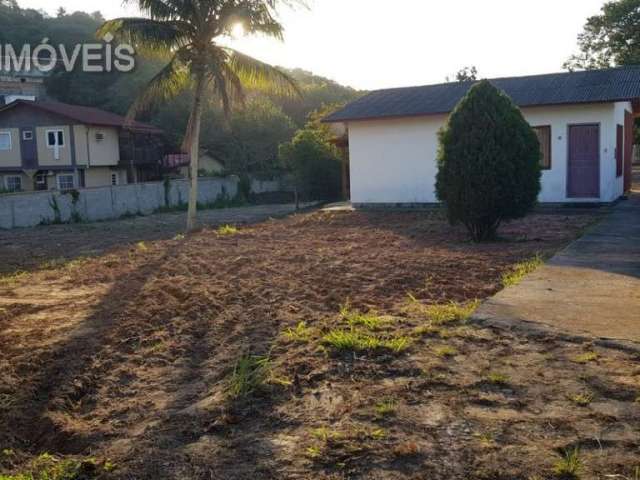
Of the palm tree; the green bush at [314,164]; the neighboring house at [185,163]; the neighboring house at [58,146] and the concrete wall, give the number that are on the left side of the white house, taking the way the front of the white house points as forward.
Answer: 0

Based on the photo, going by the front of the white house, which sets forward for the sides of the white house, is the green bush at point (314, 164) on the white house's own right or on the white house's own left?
on the white house's own right

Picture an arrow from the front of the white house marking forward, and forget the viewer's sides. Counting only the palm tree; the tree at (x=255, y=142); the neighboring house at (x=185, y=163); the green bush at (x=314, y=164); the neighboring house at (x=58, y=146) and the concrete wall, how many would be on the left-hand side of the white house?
0

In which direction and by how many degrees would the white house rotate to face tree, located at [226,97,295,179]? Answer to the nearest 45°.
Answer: approximately 135° to its right

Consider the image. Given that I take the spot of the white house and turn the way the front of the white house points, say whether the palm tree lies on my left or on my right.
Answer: on my right

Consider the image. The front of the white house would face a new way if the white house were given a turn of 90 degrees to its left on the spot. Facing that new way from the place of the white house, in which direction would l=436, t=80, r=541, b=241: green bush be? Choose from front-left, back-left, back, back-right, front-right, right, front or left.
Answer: right

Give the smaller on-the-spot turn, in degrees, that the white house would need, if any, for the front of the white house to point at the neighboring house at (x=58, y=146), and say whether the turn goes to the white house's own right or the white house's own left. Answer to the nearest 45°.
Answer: approximately 135° to the white house's own right

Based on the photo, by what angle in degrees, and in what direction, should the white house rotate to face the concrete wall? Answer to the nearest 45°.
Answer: approximately 90° to its right

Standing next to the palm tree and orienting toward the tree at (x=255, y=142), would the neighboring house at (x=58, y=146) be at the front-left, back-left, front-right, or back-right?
front-left

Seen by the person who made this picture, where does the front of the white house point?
facing the viewer

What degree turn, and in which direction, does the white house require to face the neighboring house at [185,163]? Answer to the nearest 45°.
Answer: approximately 135° to its right
